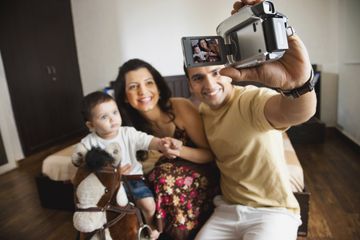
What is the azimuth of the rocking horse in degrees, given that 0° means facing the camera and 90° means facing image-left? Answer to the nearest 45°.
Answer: approximately 45°

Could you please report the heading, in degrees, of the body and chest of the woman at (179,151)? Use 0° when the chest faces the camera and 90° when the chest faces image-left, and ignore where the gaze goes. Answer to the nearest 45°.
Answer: approximately 45°

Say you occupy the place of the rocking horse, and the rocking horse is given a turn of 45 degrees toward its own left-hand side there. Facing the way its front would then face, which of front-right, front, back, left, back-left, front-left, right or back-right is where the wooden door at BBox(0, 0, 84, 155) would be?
back

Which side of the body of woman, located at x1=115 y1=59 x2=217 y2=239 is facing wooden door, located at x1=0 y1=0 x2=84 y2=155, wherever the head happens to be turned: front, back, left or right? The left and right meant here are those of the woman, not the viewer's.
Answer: right

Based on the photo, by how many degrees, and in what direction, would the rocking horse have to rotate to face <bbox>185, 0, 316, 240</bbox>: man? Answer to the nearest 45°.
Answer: approximately 135° to its left
